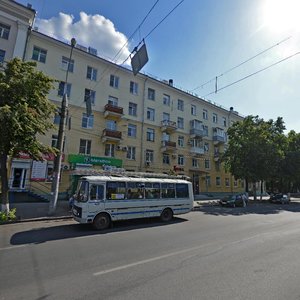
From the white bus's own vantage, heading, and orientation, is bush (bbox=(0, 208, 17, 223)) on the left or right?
on its right

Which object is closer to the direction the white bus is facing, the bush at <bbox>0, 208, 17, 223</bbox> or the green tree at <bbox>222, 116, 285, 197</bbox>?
the bush

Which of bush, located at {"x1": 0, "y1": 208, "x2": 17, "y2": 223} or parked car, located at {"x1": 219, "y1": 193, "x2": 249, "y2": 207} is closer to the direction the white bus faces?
the bush

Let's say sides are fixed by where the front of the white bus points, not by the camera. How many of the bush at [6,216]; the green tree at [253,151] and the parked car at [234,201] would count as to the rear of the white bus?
2

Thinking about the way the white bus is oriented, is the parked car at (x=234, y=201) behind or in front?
behind

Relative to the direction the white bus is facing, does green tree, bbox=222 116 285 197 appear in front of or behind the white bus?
behind

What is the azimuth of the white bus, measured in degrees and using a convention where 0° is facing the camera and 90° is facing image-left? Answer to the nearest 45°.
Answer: approximately 45°
